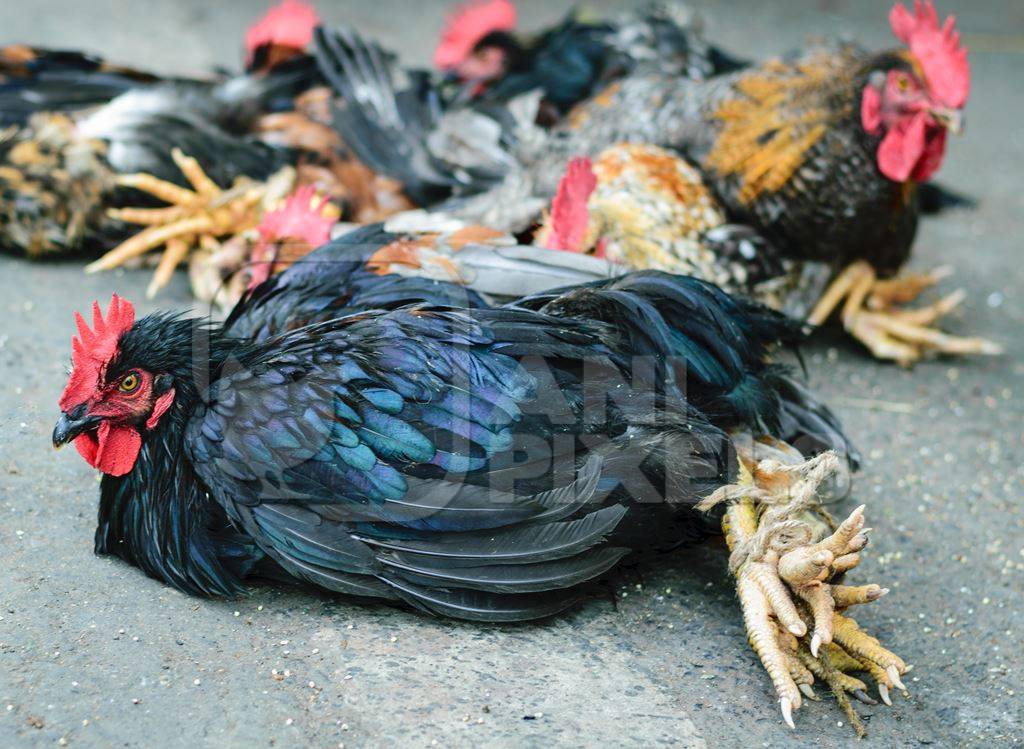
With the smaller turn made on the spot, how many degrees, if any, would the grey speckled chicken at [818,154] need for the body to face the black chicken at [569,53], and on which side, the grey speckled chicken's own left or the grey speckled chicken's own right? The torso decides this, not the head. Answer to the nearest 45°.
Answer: approximately 135° to the grey speckled chicken's own left

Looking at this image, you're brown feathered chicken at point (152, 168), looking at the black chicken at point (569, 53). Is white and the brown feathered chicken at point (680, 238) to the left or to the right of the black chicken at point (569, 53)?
right

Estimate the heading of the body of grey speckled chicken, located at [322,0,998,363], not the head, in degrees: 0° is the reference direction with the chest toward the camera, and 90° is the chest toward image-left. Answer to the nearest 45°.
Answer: approximately 270°

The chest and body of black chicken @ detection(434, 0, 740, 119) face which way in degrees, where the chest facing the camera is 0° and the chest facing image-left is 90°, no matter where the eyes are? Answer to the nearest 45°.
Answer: approximately 90°

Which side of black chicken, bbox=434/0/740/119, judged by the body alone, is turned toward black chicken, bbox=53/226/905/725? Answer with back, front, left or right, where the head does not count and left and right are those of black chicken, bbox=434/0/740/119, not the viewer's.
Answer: left

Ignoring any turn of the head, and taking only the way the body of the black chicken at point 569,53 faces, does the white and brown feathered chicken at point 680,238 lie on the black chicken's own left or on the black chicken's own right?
on the black chicken's own left

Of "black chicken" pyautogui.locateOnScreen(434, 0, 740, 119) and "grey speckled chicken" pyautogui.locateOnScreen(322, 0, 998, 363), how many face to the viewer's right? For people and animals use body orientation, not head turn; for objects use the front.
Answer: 1

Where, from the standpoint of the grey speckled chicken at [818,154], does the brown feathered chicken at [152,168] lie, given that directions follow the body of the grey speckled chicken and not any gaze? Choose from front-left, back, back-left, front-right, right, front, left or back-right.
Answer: back

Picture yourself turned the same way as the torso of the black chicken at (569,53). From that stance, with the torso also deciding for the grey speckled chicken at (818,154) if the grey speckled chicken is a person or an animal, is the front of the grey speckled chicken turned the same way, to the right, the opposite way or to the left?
the opposite way

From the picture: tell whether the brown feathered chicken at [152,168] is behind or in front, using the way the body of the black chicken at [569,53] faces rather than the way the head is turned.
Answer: in front
